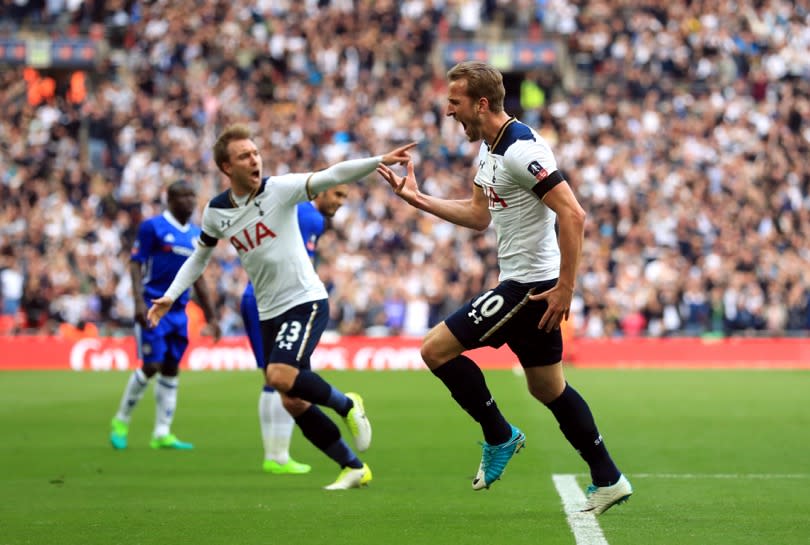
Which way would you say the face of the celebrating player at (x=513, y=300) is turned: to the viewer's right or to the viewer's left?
to the viewer's left

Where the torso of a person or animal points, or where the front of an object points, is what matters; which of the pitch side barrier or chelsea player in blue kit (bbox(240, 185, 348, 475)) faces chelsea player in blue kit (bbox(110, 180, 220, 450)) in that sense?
the pitch side barrier

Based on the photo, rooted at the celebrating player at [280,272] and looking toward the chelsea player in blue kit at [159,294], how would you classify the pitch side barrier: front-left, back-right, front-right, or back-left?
front-right

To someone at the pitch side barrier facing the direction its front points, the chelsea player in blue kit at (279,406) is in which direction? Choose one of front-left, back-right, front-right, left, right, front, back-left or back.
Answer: front

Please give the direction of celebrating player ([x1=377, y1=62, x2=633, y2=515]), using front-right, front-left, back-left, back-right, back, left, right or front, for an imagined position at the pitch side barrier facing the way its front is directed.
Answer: front

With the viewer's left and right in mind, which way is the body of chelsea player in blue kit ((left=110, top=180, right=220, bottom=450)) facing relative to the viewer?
facing the viewer and to the right of the viewer

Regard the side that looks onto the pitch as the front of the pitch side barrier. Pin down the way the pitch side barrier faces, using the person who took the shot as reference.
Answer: facing the viewer

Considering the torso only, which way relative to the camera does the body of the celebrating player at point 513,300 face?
to the viewer's left

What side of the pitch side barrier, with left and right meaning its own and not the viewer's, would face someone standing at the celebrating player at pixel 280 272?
front

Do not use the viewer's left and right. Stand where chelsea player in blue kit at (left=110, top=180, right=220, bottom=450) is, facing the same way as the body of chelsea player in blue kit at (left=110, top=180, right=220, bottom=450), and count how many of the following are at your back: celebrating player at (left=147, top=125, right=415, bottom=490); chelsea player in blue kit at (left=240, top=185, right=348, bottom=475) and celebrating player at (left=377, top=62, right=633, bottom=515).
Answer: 0

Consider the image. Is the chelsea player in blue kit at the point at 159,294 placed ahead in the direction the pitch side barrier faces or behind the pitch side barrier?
ahead
